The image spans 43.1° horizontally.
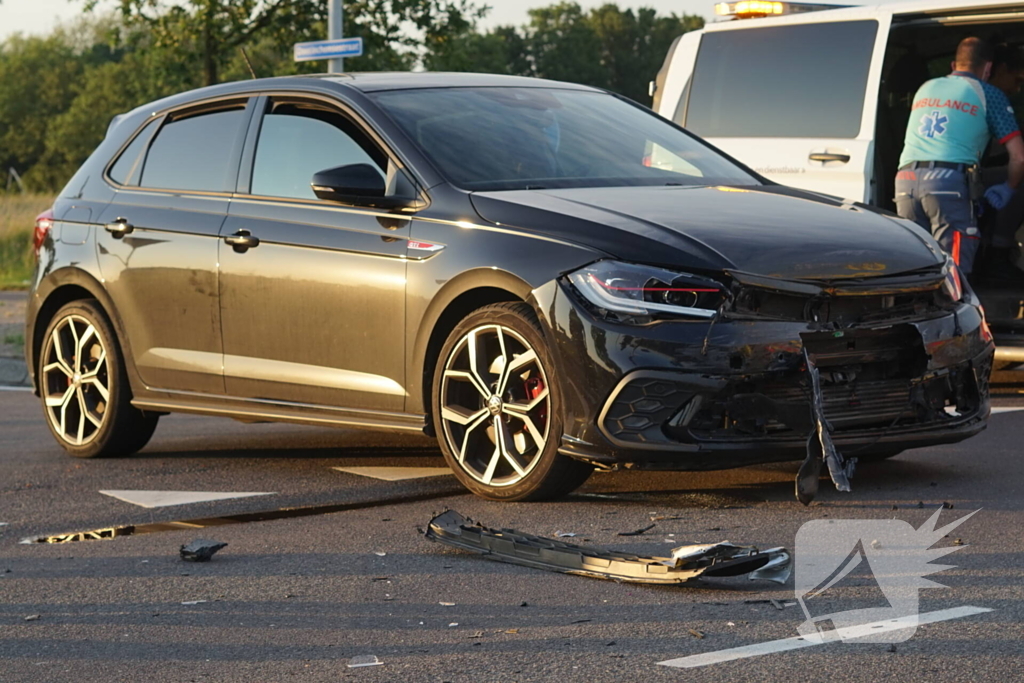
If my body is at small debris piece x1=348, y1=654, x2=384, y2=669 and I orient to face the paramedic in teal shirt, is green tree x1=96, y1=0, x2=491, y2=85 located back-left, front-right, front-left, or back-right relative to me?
front-left

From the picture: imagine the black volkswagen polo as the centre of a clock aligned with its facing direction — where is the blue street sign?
The blue street sign is roughly at 7 o'clock from the black volkswagen polo.

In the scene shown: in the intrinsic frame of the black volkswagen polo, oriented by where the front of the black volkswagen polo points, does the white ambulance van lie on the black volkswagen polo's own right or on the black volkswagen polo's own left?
on the black volkswagen polo's own left

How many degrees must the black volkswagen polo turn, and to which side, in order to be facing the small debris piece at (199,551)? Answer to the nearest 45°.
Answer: approximately 90° to its right

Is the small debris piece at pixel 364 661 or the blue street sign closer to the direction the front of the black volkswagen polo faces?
the small debris piece

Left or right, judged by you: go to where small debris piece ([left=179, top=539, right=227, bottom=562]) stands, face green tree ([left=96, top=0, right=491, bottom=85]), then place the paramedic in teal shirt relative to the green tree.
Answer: right

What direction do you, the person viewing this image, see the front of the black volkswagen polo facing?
facing the viewer and to the right of the viewer

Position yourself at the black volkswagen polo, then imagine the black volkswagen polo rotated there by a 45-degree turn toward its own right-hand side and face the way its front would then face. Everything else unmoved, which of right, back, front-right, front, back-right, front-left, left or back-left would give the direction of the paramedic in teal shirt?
back-left

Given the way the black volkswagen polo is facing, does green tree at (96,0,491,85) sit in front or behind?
behind

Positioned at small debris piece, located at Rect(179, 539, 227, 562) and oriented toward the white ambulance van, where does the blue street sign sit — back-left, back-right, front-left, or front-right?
front-left
